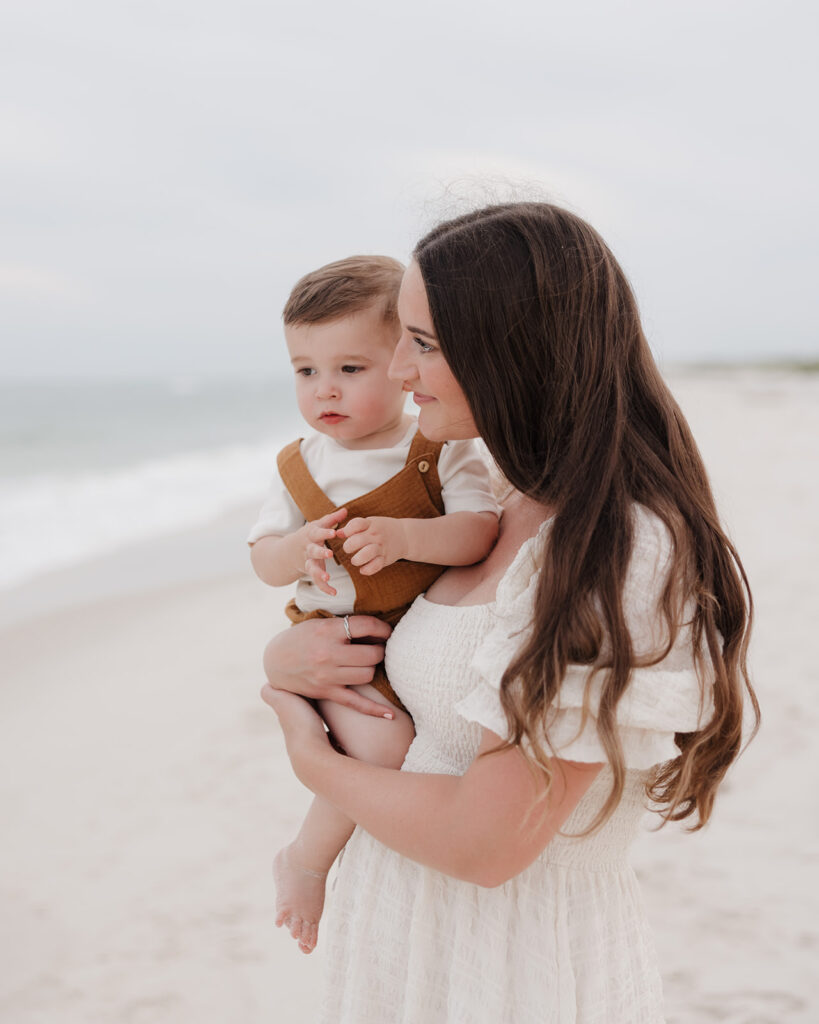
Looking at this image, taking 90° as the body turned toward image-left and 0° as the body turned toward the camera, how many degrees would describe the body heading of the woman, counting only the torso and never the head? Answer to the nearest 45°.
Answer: approximately 90°

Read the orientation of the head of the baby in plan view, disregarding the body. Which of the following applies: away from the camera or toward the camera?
toward the camera

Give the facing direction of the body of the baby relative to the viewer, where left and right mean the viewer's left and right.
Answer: facing the viewer and to the left of the viewer

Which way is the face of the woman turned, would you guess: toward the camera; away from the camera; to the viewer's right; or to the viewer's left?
to the viewer's left
